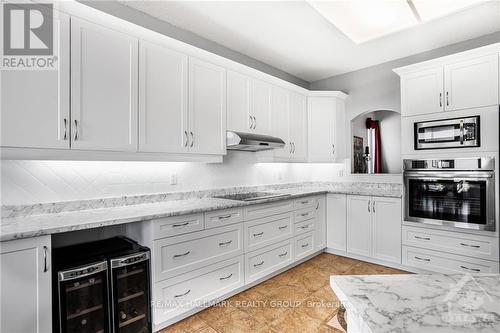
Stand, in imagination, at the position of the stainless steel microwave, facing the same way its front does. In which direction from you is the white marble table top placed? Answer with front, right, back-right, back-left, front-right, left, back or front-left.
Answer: front

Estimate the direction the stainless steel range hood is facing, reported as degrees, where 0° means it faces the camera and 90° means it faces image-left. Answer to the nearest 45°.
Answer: approximately 315°

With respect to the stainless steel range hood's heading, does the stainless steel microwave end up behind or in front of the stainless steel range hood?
in front

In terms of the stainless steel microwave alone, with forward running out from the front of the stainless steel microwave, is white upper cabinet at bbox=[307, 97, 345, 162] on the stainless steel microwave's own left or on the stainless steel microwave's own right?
on the stainless steel microwave's own right

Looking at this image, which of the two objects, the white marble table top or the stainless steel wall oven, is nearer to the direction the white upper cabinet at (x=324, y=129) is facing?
the white marble table top

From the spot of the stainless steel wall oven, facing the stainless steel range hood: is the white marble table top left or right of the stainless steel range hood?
left

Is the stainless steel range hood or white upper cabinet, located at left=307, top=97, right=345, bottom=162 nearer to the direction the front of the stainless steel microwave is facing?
the stainless steel range hood

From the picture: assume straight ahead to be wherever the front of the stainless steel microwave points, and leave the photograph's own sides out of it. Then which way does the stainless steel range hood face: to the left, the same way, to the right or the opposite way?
to the left

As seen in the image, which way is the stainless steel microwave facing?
toward the camera

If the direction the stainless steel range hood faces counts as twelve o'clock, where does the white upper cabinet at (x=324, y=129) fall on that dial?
The white upper cabinet is roughly at 9 o'clock from the stainless steel range hood.

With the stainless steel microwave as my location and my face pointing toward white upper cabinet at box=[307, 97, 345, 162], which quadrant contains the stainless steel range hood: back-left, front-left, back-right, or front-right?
front-left

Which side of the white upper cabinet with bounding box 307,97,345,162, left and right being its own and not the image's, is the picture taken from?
front

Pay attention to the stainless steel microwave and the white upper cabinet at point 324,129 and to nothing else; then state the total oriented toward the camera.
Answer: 2

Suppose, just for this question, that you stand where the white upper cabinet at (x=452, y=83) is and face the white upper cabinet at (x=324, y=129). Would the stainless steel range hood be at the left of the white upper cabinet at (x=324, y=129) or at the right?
left
